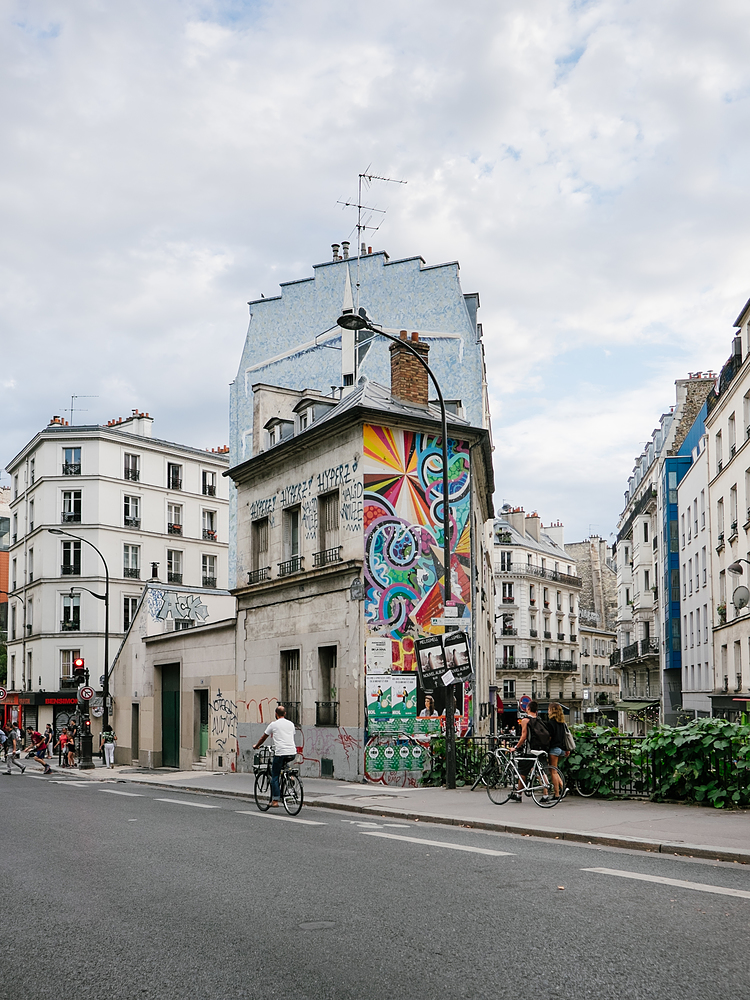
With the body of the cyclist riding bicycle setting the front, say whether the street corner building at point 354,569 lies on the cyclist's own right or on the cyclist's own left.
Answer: on the cyclist's own right

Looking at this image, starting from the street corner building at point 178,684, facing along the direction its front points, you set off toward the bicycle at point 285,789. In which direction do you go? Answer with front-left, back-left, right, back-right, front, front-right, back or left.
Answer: front-left

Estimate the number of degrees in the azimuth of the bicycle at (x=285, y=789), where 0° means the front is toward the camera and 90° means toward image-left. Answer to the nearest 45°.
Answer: approximately 135°

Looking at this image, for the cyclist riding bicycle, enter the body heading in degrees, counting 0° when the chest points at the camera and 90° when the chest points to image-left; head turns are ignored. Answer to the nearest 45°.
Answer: approximately 135°

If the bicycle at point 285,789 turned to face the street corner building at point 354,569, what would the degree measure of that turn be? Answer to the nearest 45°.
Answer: approximately 45° to its right

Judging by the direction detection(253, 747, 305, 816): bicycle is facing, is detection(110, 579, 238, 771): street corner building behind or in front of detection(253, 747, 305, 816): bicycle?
in front

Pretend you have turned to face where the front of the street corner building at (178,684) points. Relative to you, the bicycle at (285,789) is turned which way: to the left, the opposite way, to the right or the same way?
to the right
